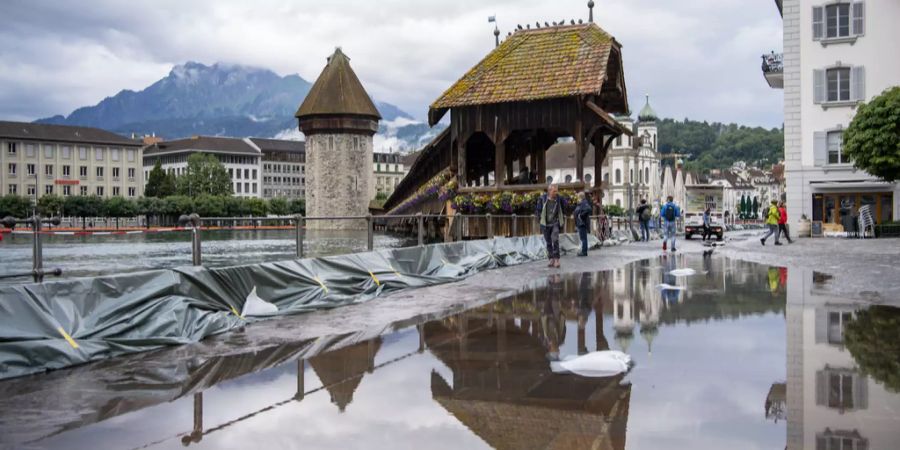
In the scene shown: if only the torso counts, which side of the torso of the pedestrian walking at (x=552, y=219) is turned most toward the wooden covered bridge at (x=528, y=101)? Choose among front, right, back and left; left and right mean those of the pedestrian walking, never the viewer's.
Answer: back

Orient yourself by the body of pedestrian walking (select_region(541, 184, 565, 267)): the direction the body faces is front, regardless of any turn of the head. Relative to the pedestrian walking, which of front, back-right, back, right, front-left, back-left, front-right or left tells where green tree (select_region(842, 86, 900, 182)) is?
back-left

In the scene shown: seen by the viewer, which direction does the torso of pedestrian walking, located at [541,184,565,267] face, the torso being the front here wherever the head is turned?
toward the camera

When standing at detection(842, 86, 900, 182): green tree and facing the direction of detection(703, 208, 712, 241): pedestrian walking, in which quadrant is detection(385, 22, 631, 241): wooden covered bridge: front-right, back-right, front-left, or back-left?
front-left

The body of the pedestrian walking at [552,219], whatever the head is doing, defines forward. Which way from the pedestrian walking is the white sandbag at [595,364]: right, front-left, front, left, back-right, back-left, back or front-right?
front

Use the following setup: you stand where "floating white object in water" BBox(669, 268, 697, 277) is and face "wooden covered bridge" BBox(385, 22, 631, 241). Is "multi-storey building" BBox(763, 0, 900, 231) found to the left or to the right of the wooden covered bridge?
right

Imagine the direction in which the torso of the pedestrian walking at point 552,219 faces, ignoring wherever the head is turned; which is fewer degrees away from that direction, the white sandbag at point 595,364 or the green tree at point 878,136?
the white sandbag

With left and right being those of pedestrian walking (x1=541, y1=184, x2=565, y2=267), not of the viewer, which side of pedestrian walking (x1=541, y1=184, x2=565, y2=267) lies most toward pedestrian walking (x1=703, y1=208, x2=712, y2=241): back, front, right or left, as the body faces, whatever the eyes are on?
back
